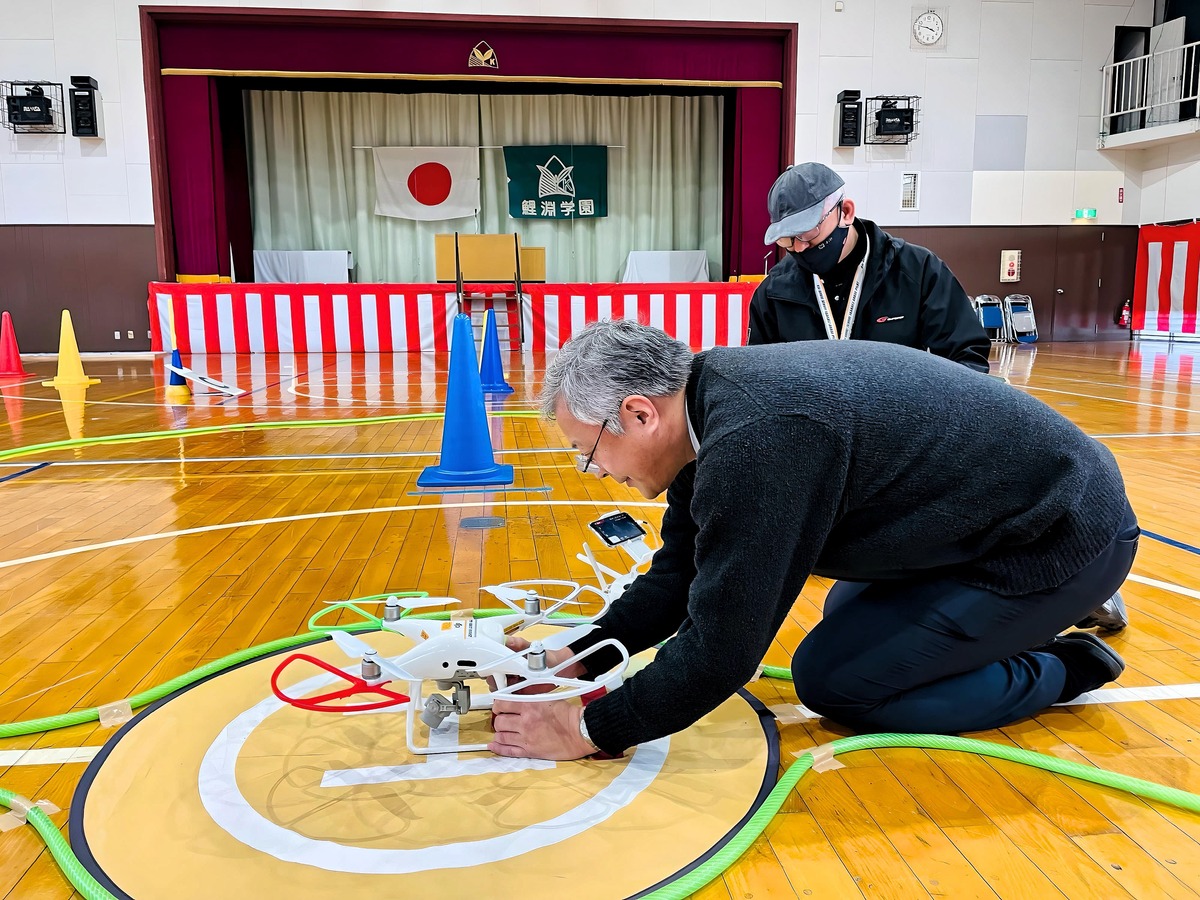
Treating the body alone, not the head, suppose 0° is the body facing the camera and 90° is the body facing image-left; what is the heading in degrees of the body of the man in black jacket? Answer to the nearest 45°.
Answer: approximately 45°

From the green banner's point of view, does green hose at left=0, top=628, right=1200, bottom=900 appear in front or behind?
in front

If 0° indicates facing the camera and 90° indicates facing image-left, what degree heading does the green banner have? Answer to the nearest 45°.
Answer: approximately 0°

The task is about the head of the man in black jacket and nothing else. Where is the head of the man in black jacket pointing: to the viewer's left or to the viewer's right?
to the viewer's left

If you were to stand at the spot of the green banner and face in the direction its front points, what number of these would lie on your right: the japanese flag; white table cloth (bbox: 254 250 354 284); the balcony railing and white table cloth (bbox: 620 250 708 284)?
2

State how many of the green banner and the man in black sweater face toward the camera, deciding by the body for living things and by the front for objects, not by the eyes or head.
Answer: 1

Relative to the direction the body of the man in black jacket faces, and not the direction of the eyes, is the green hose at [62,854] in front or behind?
in front

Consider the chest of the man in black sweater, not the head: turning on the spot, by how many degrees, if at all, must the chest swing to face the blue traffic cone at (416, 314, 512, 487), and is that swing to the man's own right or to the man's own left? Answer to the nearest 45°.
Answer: approximately 45° to the man's own right

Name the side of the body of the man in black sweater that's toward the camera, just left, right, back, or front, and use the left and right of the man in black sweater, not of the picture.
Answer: left

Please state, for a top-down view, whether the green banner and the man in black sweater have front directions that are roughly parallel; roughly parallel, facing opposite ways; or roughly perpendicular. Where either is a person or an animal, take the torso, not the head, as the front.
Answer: roughly perpendicular

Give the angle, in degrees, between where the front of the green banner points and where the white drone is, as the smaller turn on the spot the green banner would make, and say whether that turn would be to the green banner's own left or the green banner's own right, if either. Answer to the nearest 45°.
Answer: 0° — it already faces it

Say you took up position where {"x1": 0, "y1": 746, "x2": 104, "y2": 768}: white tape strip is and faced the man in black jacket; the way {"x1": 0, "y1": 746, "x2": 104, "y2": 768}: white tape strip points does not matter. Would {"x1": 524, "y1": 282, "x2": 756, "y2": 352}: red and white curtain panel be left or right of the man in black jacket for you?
left

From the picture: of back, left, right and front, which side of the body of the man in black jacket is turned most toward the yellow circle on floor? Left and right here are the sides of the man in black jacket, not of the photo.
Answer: front

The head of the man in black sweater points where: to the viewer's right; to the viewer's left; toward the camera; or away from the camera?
to the viewer's left

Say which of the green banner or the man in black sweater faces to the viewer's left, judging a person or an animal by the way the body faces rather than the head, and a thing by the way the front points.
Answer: the man in black sweater
